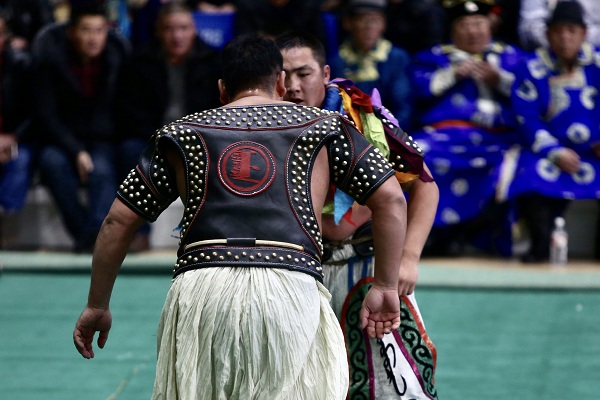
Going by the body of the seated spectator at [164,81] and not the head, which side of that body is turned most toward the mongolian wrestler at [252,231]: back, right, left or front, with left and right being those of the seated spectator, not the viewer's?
front

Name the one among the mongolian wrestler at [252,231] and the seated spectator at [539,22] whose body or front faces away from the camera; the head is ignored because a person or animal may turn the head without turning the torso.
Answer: the mongolian wrestler

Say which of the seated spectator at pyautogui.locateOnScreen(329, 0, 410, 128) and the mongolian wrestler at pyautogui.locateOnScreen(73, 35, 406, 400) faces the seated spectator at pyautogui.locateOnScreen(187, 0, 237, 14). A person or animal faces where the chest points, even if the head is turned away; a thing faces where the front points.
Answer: the mongolian wrestler

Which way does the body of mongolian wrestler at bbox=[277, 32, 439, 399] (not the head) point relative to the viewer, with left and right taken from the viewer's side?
facing the viewer and to the left of the viewer

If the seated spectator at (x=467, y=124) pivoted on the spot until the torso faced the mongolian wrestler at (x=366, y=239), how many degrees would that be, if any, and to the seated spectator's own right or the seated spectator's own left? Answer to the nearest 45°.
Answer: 0° — they already face them

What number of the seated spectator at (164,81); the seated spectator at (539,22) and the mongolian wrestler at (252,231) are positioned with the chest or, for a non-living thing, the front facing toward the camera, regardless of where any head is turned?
2

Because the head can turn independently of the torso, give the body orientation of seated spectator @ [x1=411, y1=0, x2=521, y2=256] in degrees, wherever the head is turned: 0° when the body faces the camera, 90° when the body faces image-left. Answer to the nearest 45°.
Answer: approximately 0°

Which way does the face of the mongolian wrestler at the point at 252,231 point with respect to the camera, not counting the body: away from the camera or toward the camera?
away from the camera

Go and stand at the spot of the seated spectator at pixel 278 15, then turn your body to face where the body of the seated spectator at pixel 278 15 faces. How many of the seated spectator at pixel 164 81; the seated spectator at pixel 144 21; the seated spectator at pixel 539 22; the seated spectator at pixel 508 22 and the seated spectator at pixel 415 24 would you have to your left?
3

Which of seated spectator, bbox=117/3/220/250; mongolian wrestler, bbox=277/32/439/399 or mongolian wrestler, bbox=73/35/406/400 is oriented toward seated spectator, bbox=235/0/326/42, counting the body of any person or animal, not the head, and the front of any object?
mongolian wrestler, bbox=73/35/406/400

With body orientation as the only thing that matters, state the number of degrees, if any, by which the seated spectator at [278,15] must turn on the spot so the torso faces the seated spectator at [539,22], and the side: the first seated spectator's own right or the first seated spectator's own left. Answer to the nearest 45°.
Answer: approximately 90° to the first seated spectator's own left

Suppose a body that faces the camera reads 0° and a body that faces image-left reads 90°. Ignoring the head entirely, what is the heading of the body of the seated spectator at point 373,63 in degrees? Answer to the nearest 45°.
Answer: approximately 0°
